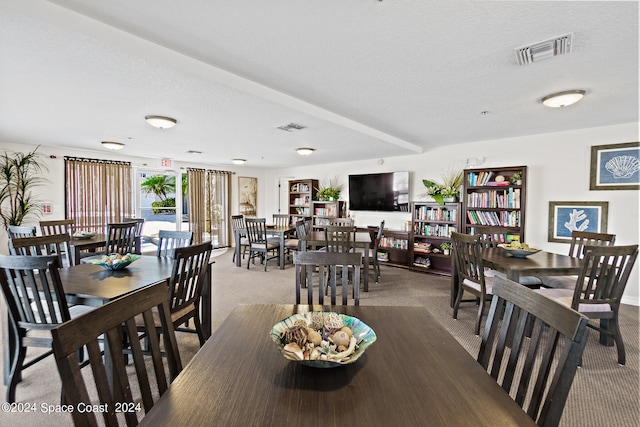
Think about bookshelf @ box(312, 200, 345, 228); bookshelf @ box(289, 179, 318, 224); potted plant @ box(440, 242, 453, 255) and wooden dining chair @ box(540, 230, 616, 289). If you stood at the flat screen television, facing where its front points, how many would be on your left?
2

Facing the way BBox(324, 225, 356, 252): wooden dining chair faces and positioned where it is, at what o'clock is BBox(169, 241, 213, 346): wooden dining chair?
BBox(169, 241, 213, 346): wooden dining chair is roughly at 7 o'clock from BBox(324, 225, 356, 252): wooden dining chair.

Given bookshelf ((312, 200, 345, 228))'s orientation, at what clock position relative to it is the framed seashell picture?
The framed seashell picture is roughly at 9 o'clock from the bookshelf.

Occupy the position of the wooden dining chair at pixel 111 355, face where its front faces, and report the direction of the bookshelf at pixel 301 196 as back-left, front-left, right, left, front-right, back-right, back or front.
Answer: left

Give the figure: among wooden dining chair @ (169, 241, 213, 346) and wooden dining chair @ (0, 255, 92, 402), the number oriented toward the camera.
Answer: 0

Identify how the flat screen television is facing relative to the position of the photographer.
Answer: facing the viewer and to the left of the viewer

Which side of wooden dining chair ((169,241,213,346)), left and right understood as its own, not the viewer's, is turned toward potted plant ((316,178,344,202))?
right

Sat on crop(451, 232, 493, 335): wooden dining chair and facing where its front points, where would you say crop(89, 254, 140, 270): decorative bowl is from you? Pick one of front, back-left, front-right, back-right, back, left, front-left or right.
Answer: back

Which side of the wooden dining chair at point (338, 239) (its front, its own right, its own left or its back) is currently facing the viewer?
back

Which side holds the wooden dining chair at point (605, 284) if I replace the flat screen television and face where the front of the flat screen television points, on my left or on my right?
on my left

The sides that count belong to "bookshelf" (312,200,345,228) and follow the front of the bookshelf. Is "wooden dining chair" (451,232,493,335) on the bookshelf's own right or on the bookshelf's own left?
on the bookshelf's own left

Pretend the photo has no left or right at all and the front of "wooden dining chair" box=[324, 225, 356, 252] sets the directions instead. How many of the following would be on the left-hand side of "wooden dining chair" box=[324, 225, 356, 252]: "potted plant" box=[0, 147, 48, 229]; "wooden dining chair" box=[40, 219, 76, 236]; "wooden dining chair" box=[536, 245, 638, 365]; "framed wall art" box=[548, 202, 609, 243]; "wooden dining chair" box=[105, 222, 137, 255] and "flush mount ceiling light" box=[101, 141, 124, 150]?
4
